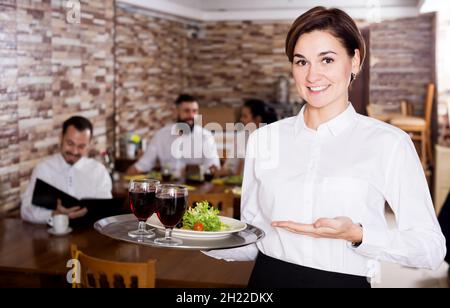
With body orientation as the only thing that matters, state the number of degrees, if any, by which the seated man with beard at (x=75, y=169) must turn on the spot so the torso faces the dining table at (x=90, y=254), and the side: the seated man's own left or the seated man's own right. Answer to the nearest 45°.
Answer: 0° — they already face it

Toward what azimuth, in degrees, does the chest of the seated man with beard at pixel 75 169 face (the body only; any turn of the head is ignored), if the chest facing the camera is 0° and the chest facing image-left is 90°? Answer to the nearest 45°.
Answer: approximately 0°

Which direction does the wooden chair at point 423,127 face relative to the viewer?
to the viewer's left

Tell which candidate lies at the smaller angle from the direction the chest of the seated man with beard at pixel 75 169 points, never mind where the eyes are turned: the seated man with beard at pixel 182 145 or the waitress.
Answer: the waitress

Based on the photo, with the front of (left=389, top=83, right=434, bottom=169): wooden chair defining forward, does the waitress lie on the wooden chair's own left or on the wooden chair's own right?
on the wooden chair's own left

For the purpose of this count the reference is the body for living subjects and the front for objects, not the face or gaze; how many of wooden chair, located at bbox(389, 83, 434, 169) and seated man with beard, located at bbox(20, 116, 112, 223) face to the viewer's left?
1

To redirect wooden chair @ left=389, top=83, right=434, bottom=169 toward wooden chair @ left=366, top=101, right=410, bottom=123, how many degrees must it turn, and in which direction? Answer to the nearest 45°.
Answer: approximately 45° to its right

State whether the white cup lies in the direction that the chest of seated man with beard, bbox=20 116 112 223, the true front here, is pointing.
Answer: yes

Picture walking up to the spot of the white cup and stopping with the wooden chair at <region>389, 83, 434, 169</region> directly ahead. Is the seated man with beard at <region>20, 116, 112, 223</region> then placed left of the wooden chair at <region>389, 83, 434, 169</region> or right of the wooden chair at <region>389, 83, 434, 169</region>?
left
